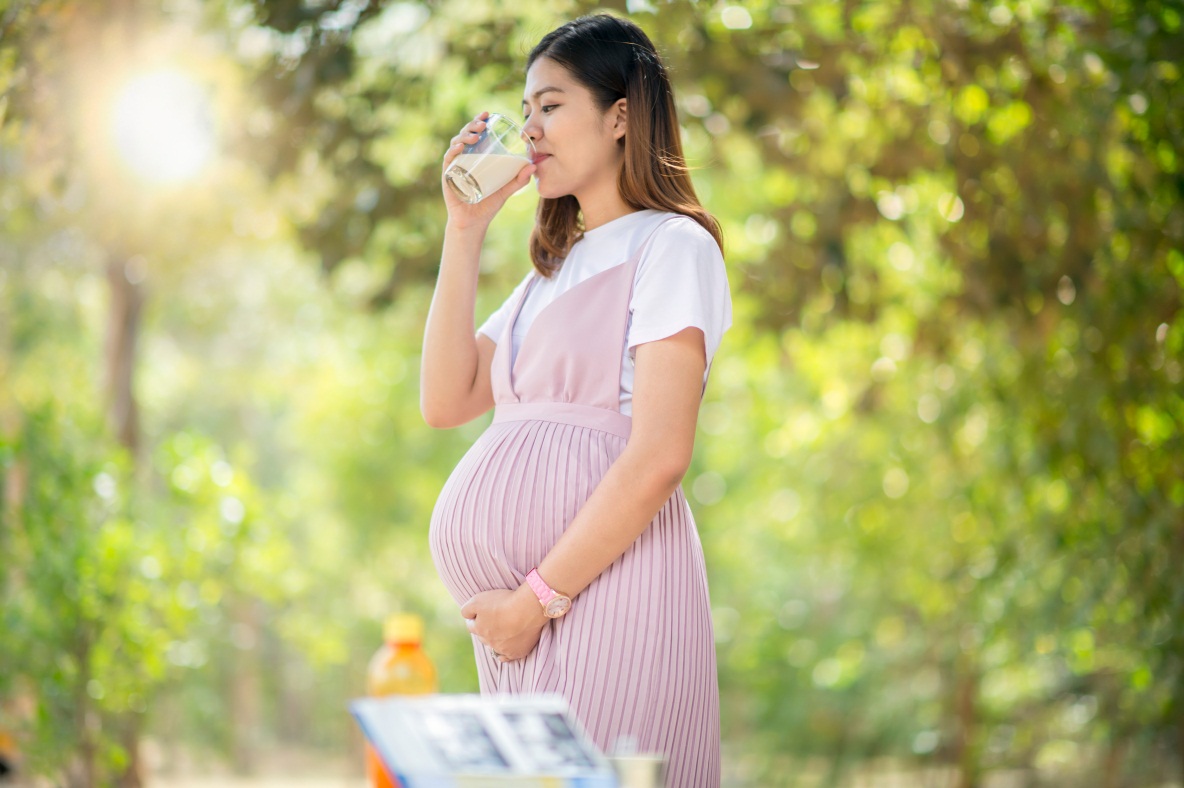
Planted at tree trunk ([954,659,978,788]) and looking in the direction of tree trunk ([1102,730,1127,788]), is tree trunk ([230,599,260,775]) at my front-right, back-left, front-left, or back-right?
back-right

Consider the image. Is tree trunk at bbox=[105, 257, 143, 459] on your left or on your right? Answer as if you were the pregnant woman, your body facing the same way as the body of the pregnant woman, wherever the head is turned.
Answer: on your right

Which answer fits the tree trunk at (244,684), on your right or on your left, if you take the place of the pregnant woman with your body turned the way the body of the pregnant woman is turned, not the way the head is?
on your right

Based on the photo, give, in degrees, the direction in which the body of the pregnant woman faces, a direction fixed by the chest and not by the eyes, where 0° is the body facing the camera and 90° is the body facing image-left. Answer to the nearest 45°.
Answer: approximately 45°

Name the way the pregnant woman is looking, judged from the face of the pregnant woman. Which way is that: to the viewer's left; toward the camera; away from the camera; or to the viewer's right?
to the viewer's left
